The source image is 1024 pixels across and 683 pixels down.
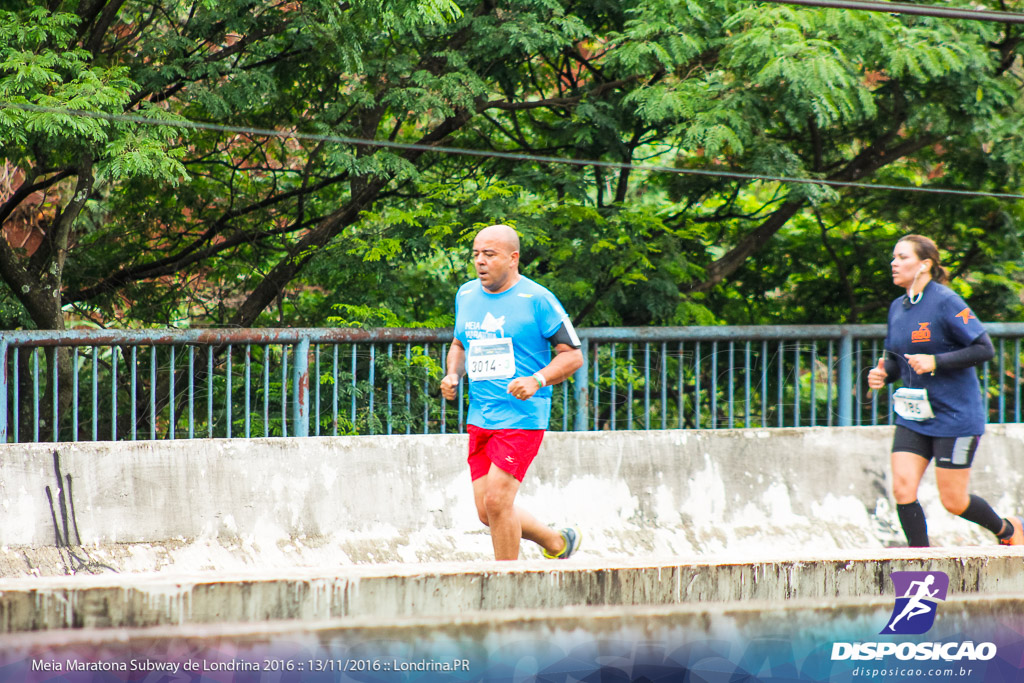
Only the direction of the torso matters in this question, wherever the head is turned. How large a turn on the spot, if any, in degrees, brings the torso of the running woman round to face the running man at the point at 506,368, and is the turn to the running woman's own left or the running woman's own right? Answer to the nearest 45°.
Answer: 0° — they already face them

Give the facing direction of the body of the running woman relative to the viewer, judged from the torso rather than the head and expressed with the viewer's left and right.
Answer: facing the viewer and to the left of the viewer

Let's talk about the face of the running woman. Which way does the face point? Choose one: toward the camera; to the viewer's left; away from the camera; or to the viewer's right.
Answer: to the viewer's left

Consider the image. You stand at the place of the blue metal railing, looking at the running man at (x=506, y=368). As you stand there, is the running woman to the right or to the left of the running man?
left

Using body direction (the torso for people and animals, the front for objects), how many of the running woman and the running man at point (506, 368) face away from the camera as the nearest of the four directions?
0

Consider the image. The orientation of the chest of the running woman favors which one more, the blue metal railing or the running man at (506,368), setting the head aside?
the running man

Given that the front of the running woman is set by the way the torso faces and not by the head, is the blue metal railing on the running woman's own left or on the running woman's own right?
on the running woman's own right

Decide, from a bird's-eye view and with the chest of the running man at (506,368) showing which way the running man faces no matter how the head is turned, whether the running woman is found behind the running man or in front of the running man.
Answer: behind
